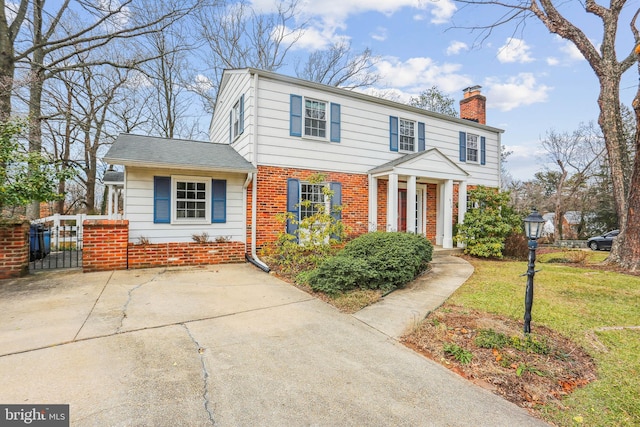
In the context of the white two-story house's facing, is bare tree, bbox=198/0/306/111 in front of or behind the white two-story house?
behind

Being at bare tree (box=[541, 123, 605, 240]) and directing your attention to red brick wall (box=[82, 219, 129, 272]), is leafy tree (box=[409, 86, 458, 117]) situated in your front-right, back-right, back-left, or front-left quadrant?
front-right

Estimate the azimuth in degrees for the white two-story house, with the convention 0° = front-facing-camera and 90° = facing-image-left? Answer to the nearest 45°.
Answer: approximately 315°

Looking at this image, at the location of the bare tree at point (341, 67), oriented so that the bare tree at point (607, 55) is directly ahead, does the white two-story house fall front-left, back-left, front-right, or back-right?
front-right

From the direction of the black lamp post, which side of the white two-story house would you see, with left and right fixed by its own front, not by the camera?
front

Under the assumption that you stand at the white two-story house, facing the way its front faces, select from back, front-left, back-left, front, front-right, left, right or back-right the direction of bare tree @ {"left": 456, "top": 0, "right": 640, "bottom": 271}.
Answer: front-left

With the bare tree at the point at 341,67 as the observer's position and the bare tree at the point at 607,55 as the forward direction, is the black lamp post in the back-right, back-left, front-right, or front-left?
front-right

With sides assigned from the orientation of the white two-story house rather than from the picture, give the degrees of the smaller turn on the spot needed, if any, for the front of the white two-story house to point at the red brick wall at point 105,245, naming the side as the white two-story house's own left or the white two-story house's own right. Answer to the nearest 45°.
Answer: approximately 90° to the white two-story house's own right

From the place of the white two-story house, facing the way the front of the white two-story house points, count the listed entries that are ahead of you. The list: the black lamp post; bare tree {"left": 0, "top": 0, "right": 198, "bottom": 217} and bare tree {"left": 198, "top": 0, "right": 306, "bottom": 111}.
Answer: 1

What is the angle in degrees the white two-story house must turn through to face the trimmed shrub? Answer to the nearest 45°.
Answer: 0° — it already faces it

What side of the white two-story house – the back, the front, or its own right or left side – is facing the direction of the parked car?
left

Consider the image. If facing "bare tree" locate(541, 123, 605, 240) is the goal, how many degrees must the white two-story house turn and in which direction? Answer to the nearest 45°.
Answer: approximately 90° to its left

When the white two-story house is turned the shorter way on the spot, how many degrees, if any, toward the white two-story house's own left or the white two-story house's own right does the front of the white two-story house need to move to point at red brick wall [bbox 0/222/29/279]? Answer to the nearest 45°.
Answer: approximately 90° to the white two-story house's own right

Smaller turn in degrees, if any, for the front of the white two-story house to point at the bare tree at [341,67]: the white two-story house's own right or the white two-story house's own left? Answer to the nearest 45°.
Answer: approximately 135° to the white two-story house's own left
